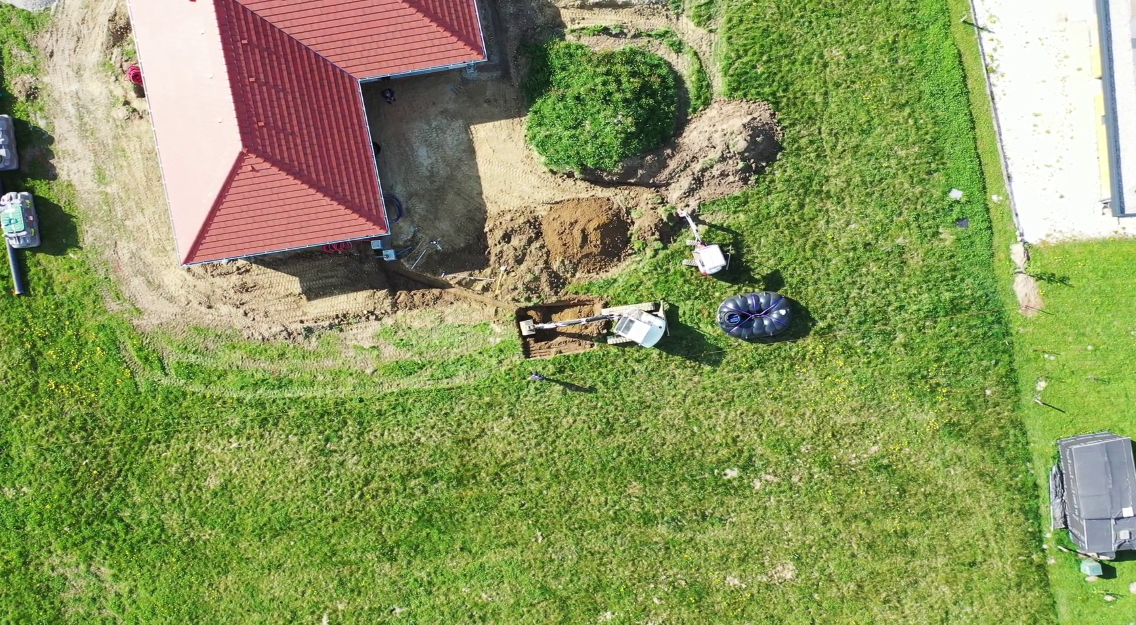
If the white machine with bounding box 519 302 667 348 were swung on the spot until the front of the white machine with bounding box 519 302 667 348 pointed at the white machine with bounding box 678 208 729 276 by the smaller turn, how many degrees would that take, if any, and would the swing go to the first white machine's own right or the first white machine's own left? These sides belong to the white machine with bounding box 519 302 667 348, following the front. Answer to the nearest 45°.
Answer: approximately 180°

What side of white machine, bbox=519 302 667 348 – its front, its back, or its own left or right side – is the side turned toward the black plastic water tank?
back

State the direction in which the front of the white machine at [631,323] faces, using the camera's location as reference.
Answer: facing to the left of the viewer

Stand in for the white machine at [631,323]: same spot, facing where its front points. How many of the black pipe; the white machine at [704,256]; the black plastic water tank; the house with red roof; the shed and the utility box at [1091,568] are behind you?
4

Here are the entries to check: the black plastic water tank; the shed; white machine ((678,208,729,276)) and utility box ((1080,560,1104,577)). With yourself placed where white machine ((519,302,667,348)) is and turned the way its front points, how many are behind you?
4

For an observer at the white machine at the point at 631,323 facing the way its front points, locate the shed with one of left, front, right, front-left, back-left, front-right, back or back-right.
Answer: back

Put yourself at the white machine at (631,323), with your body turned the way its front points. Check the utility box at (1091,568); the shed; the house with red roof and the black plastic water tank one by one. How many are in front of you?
1

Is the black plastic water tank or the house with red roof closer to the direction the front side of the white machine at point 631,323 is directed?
the house with red roof

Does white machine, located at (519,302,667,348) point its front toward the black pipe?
yes

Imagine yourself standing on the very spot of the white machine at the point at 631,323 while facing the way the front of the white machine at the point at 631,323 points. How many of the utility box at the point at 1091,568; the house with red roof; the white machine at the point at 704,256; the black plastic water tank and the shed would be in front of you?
1

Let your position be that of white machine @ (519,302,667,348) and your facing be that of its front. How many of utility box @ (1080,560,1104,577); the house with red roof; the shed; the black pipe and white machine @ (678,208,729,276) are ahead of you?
2

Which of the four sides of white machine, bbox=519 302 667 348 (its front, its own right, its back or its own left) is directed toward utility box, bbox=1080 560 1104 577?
back

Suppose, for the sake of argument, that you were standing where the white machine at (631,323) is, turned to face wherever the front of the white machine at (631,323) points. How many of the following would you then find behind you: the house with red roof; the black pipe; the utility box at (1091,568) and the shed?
2
